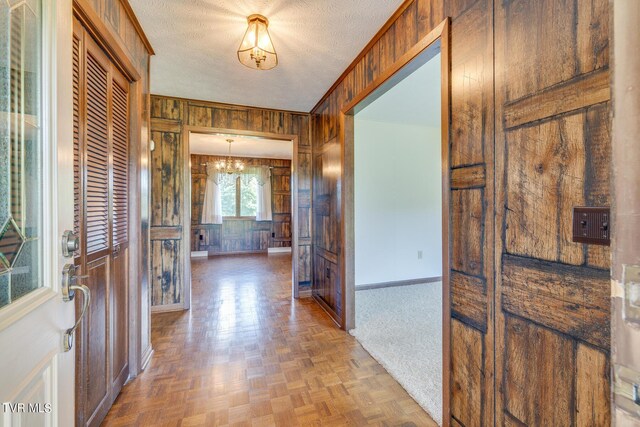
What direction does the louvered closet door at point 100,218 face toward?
to the viewer's right

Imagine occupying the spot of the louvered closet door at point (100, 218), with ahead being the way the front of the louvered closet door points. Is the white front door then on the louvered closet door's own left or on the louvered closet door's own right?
on the louvered closet door's own right

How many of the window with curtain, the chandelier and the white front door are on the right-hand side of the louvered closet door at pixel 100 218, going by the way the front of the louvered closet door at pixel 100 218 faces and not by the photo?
1

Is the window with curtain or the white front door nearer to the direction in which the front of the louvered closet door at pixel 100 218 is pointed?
the window with curtain

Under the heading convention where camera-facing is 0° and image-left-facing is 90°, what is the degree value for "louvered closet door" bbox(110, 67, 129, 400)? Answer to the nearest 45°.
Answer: approximately 270°

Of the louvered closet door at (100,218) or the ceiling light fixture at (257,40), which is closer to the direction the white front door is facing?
the ceiling light fixture

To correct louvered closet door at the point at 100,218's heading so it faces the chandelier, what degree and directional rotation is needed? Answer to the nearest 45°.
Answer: approximately 45° to its left

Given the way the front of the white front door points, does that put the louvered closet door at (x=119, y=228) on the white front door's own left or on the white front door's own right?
on the white front door's own left

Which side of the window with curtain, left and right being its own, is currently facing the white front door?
front

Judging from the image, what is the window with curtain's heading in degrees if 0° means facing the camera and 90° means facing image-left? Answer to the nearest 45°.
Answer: approximately 0°

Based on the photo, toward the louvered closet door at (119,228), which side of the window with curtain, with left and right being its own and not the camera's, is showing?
front

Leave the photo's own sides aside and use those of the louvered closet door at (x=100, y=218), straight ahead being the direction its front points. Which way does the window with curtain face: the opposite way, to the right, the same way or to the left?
to the right

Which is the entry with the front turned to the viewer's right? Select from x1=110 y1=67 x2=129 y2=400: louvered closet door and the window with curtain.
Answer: the louvered closet door
